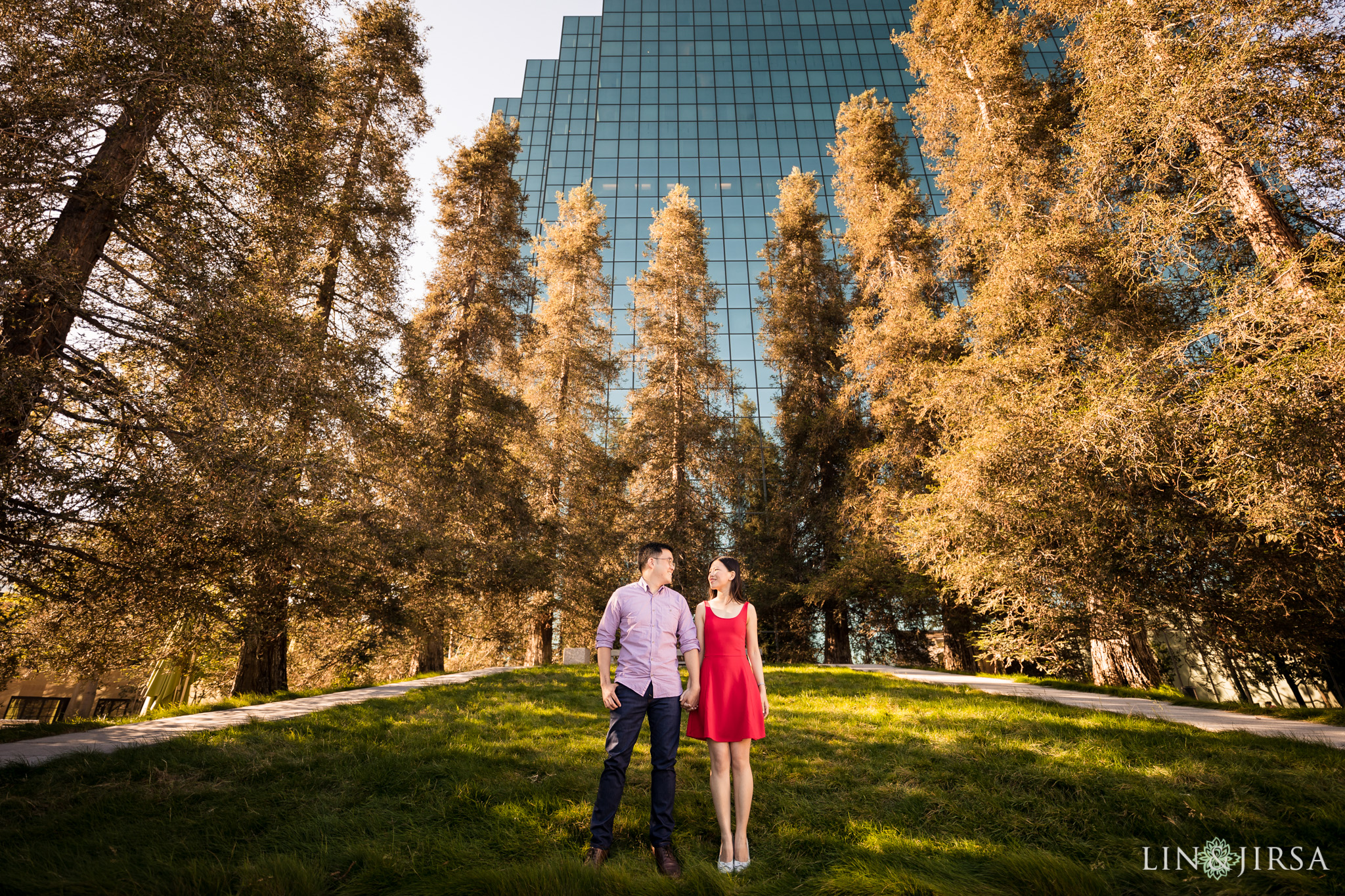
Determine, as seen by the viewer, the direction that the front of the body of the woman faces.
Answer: toward the camera

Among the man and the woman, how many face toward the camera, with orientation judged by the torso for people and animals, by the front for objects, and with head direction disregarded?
2

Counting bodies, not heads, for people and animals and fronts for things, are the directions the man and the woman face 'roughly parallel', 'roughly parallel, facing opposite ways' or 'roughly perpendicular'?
roughly parallel

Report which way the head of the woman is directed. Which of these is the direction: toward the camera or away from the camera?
toward the camera

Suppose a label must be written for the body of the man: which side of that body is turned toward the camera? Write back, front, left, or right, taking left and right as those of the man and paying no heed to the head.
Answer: front
